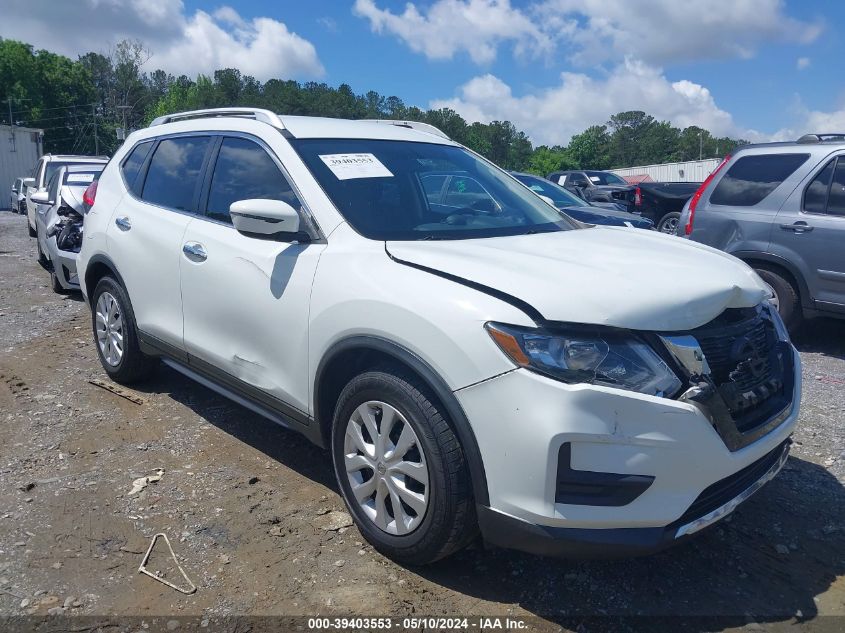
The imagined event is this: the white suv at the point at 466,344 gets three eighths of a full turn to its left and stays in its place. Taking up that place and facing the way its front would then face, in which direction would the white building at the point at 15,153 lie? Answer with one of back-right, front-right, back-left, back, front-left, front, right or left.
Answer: front-left

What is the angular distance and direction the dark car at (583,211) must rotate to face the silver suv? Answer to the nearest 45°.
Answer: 0° — it already faces it

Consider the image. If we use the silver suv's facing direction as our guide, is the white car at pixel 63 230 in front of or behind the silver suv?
behind

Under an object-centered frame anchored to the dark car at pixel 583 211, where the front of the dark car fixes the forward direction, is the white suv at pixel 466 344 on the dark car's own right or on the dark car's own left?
on the dark car's own right

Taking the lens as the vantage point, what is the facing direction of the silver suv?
facing to the right of the viewer

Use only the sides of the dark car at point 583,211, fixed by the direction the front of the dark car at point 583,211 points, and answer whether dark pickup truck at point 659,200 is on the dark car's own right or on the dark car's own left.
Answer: on the dark car's own left

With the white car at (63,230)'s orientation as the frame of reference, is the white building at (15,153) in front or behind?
behind

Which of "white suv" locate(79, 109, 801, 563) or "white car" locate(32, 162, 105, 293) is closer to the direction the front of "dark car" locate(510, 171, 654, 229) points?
the white suv

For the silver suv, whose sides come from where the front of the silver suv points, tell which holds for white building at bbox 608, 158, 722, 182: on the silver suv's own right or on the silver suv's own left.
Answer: on the silver suv's own left
